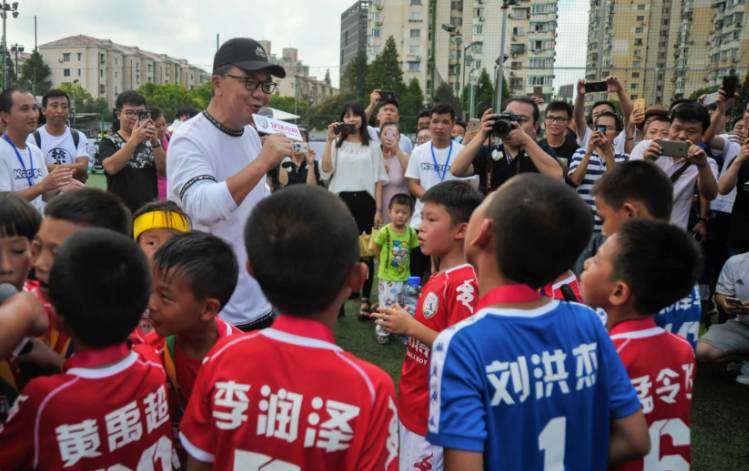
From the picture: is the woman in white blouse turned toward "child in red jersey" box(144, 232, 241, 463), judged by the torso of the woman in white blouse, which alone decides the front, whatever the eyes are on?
yes

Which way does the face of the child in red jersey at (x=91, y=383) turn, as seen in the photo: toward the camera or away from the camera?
away from the camera

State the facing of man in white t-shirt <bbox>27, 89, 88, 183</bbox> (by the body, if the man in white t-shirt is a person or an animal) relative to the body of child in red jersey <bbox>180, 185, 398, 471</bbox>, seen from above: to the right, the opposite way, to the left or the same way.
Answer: the opposite way

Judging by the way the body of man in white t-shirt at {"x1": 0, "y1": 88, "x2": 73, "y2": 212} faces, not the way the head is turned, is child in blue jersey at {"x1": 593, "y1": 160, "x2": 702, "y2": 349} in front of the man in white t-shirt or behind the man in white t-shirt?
in front

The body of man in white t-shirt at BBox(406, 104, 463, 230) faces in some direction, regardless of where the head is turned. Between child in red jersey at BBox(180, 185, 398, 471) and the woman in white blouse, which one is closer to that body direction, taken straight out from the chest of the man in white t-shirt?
the child in red jersey

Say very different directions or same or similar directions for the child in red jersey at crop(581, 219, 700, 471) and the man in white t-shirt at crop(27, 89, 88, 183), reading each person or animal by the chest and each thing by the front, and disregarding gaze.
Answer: very different directions

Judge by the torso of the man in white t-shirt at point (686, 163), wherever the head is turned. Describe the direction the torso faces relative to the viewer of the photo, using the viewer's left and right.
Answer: facing the viewer and to the left of the viewer

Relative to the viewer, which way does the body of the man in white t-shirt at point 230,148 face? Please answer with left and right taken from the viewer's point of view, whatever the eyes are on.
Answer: facing the viewer and to the right of the viewer

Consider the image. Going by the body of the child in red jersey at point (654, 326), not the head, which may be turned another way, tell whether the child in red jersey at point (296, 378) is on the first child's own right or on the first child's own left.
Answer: on the first child's own left

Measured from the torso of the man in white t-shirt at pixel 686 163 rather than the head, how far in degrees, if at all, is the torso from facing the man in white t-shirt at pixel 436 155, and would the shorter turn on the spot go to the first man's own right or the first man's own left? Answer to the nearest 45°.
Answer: approximately 45° to the first man's own right

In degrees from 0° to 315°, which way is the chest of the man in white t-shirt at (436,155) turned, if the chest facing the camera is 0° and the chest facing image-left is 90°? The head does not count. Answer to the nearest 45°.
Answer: approximately 0°

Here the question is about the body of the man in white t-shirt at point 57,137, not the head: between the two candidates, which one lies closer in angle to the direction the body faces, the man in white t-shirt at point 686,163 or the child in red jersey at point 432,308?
the child in red jersey

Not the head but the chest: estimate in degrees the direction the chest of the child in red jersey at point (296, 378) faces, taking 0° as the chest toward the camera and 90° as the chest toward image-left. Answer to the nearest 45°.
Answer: approximately 180°

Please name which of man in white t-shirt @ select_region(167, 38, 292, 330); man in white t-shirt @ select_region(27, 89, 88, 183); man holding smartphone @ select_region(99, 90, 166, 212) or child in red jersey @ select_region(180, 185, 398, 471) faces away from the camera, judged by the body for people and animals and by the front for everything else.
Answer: the child in red jersey
